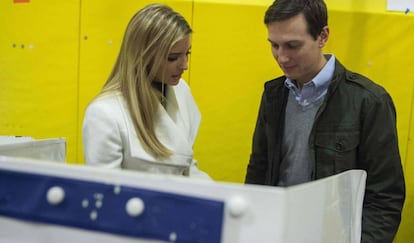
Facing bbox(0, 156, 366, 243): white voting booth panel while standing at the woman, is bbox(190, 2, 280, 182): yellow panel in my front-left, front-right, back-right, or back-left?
back-left

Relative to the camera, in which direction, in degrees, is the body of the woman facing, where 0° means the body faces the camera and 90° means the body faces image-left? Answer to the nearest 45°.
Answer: approximately 315°

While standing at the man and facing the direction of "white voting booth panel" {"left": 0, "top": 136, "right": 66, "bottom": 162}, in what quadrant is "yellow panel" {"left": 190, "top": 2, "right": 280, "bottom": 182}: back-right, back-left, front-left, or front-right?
front-right

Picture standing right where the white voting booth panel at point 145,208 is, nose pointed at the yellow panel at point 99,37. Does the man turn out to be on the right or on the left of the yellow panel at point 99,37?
right

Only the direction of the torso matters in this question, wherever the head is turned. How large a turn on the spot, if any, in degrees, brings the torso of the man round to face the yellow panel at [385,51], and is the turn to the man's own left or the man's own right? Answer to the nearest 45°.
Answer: approximately 135° to the man's own right

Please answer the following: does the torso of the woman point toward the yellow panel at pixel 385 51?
no

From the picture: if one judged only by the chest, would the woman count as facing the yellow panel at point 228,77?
no

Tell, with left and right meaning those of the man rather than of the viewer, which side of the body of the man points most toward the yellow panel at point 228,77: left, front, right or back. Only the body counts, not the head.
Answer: right

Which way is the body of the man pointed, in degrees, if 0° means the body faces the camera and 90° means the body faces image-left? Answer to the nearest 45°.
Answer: approximately 45°

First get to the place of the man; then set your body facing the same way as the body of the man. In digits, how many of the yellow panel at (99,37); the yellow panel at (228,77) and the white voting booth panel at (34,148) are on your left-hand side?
0

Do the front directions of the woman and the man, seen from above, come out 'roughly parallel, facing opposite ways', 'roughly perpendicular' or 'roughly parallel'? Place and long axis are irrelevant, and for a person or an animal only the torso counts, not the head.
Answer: roughly perpendicular

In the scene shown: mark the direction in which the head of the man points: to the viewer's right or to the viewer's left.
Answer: to the viewer's left

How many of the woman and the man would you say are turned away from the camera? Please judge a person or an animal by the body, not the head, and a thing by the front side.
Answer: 0

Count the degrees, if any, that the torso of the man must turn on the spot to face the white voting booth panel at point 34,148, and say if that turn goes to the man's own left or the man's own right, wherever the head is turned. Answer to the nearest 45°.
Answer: approximately 45° to the man's own right
